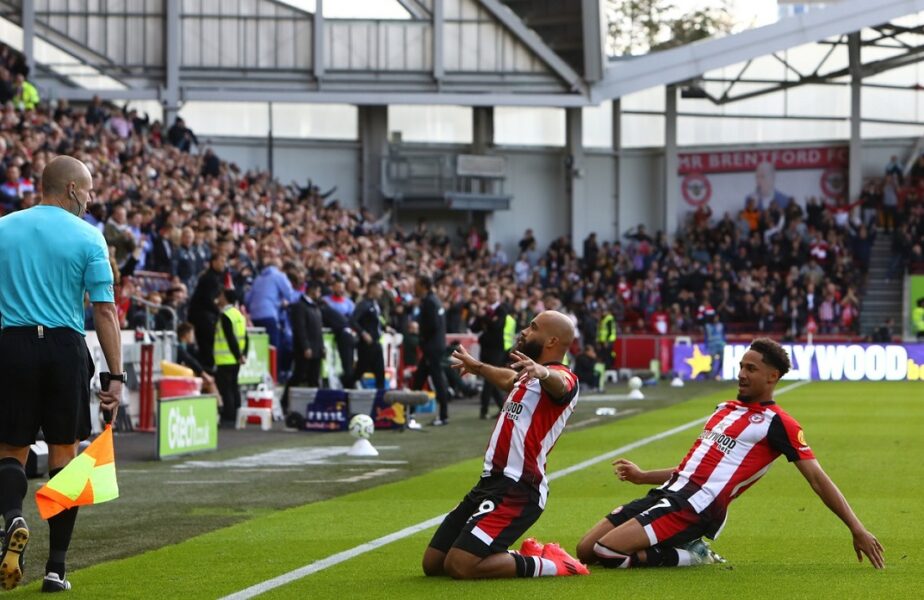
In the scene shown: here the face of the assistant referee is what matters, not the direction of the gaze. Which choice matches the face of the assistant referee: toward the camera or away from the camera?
away from the camera

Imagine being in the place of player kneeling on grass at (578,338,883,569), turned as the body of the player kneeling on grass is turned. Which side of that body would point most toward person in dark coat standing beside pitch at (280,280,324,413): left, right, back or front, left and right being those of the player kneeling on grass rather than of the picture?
right

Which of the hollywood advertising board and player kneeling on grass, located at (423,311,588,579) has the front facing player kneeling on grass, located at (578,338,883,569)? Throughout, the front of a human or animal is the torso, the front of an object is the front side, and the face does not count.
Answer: the hollywood advertising board

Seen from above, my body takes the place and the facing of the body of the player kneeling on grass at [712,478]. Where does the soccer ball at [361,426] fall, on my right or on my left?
on my right
